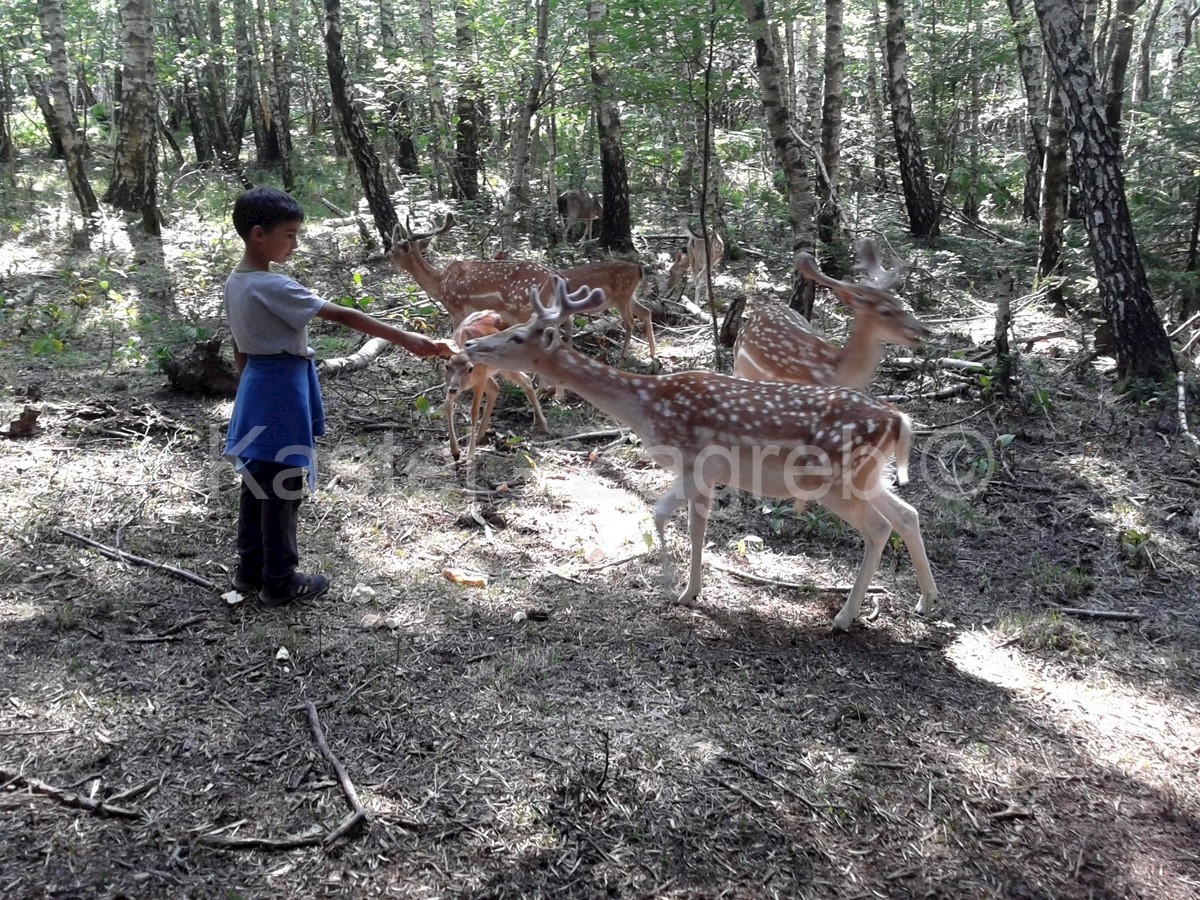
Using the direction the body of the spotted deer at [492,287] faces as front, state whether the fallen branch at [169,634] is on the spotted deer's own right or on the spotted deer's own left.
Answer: on the spotted deer's own left

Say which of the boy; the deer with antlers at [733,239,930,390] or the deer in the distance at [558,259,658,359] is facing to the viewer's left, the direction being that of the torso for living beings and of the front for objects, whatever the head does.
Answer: the deer in the distance

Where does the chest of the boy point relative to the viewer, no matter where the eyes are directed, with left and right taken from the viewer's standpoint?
facing to the right of the viewer

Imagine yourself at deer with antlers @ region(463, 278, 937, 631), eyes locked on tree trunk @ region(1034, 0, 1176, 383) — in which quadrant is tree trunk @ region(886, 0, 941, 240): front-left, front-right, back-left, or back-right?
front-left

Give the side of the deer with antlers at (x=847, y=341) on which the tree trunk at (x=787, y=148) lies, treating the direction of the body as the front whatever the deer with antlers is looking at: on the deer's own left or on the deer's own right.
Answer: on the deer's own left

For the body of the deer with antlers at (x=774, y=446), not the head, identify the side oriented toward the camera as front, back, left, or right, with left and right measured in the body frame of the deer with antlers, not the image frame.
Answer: left

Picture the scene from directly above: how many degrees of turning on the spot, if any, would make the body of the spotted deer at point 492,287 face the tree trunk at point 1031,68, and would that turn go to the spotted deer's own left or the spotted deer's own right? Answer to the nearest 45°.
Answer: approximately 135° to the spotted deer's own right

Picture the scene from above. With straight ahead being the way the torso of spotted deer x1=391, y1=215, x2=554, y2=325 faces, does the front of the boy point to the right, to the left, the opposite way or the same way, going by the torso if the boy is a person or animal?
the opposite way

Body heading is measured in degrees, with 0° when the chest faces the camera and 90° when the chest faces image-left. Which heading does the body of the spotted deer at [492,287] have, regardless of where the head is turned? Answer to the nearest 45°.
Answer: approximately 90°

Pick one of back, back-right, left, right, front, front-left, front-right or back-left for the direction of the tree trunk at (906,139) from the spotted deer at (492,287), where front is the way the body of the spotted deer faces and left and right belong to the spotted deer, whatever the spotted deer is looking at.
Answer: back-right

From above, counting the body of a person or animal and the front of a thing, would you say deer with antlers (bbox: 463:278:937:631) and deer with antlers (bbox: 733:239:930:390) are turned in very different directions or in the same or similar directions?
very different directions

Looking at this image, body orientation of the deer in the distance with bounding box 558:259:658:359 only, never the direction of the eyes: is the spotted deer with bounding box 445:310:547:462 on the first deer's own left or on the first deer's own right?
on the first deer's own left

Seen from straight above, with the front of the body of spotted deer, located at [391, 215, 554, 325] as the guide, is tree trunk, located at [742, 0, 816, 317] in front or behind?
behind

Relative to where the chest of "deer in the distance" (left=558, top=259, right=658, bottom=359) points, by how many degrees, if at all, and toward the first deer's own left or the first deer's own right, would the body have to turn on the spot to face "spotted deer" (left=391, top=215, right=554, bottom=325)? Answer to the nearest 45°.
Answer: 0° — it already faces it

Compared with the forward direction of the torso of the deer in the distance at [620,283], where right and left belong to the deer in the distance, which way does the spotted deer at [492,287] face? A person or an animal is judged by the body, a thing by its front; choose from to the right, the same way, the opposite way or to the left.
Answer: the same way

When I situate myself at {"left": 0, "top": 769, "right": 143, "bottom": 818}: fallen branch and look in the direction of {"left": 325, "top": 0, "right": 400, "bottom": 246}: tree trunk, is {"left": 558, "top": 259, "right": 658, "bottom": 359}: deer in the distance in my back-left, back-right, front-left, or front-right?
front-right

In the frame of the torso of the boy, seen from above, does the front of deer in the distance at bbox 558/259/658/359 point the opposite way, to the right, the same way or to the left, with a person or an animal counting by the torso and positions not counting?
the opposite way

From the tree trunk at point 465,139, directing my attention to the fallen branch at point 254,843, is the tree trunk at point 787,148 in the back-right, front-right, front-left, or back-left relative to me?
front-left

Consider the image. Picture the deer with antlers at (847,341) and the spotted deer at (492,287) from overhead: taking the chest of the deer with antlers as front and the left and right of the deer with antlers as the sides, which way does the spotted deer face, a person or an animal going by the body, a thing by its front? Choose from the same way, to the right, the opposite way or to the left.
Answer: the opposite way

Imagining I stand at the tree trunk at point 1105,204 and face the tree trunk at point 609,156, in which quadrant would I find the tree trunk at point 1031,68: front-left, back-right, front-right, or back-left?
front-right

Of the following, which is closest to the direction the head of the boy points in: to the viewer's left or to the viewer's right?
to the viewer's right
